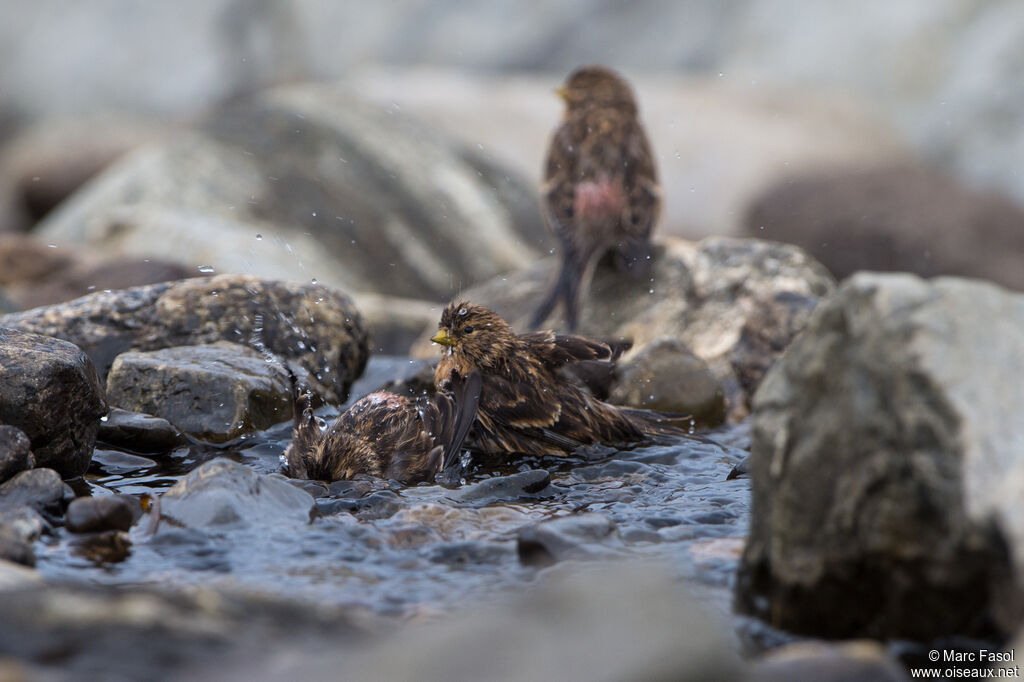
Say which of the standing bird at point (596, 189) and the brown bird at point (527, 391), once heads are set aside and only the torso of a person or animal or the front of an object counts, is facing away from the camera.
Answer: the standing bird

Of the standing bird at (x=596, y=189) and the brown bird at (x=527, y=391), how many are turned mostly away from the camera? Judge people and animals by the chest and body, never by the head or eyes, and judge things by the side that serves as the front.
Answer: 1

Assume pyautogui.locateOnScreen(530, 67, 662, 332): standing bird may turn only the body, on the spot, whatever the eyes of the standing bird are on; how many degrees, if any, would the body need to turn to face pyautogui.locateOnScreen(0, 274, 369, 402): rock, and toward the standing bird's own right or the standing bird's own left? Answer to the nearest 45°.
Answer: approximately 135° to the standing bird's own left

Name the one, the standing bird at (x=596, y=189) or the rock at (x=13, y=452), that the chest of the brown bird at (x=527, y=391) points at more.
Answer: the rock

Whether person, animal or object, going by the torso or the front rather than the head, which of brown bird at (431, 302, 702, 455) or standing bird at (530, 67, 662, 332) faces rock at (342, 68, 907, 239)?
the standing bird

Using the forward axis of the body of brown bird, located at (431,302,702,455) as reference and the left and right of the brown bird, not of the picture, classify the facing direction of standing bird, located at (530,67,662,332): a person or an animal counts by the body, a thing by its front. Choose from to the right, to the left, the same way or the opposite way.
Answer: to the right

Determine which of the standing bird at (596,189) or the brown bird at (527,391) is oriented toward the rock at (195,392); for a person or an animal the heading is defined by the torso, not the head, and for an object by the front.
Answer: the brown bird

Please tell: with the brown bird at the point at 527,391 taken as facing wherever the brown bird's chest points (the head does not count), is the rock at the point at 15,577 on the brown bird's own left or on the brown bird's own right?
on the brown bird's own left

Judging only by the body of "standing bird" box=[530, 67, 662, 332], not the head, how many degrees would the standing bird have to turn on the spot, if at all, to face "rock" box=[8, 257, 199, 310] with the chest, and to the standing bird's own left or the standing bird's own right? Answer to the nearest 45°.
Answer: approximately 90° to the standing bird's own left

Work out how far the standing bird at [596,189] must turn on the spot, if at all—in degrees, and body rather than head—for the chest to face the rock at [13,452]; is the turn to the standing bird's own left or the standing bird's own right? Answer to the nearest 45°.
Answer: approximately 135° to the standing bird's own left

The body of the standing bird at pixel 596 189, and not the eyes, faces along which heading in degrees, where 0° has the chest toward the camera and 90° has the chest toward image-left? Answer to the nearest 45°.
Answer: approximately 180°

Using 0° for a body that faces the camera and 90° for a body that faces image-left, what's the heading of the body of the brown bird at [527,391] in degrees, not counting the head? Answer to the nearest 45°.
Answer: approximately 90°

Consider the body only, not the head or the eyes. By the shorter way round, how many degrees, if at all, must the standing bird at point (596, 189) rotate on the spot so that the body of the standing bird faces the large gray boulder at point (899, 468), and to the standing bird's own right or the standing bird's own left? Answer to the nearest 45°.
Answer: approximately 180°
